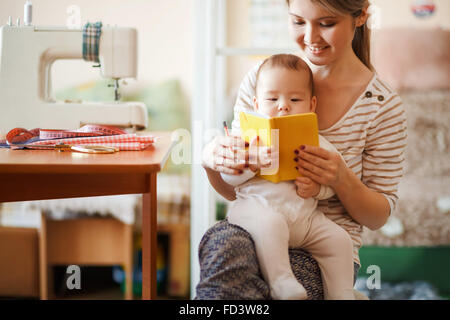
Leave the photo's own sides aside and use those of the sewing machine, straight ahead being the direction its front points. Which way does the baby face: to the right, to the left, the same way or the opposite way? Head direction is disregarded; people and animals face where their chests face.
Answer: the opposite way

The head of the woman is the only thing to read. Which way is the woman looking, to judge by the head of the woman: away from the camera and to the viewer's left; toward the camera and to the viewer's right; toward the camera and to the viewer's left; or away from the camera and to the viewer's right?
toward the camera and to the viewer's left

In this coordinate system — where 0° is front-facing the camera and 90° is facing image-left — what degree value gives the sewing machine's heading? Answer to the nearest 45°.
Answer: approximately 180°

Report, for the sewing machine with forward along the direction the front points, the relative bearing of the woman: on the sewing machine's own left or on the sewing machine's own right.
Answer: on the sewing machine's own right

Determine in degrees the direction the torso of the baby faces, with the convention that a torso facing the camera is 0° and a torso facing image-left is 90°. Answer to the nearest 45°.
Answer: approximately 0°

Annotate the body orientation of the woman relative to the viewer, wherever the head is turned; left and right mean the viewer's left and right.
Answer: facing the viewer and to the left of the viewer
